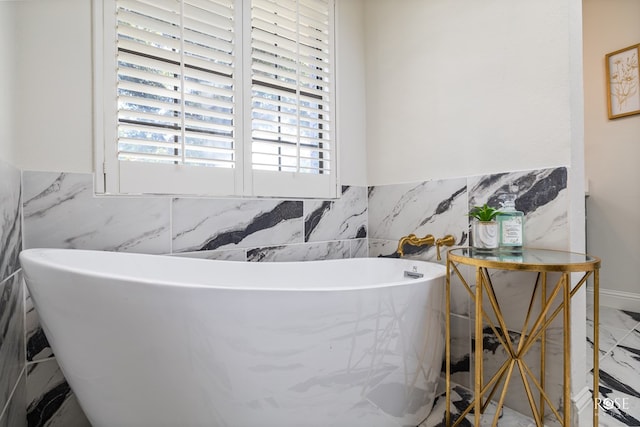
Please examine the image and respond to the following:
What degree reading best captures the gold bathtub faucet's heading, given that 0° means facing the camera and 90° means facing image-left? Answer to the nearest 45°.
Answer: approximately 45°

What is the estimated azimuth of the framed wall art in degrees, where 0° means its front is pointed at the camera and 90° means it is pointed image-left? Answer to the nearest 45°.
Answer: approximately 45°

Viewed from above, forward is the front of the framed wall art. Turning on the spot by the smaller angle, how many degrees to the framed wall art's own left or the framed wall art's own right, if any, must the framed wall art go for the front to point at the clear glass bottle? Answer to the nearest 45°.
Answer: approximately 45° to the framed wall art's own left
